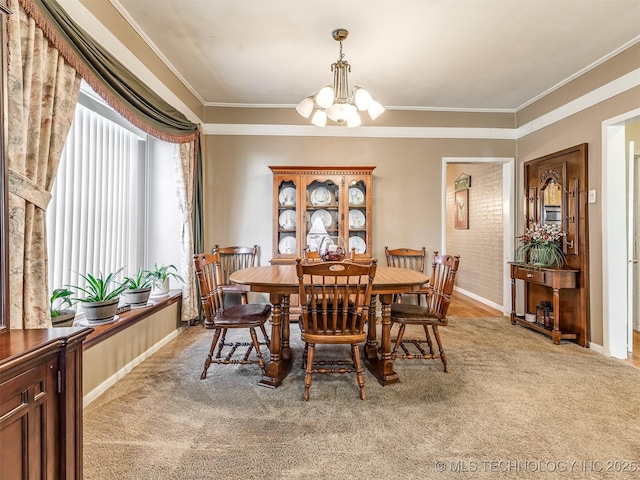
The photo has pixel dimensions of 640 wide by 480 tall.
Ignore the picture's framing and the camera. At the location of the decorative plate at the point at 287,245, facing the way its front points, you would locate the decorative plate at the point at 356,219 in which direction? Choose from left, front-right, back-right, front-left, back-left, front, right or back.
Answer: left

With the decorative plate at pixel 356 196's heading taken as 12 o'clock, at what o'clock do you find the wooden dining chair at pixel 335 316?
The wooden dining chair is roughly at 12 o'clock from the decorative plate.

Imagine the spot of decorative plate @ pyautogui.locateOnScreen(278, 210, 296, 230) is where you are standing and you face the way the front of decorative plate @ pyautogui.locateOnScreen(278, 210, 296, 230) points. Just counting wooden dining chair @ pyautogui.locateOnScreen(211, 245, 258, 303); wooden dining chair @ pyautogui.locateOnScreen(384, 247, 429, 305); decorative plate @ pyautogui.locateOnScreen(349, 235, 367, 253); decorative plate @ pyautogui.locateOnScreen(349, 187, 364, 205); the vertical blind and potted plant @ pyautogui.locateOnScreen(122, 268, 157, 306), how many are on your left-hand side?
3

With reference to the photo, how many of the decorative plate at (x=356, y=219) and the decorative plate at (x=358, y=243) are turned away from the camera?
0

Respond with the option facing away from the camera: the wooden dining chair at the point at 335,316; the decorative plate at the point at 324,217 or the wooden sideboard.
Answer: the wooden dining chair

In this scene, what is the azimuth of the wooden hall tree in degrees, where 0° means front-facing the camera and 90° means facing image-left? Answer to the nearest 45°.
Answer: approximately 45°

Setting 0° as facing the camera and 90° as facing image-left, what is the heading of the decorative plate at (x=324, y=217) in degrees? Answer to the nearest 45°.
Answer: approximately 0°

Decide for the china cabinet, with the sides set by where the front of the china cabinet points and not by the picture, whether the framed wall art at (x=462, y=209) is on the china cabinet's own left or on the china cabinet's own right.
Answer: on the china cabinet's own left

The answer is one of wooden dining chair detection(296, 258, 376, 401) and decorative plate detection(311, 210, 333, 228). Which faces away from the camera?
the wooden dining chair

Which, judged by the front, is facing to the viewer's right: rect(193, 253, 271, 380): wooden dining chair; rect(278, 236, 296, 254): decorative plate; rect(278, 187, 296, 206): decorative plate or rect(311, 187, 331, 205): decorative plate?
the wooden dining chair

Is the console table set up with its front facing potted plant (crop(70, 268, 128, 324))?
yes

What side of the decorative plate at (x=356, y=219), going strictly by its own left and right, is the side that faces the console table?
left
